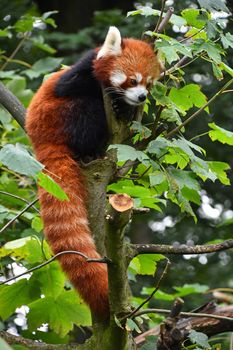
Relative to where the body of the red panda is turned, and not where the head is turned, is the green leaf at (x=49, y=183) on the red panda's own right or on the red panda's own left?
on the red panda's own right

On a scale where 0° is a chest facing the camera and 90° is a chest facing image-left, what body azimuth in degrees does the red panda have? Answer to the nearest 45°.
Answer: approximately 270°
